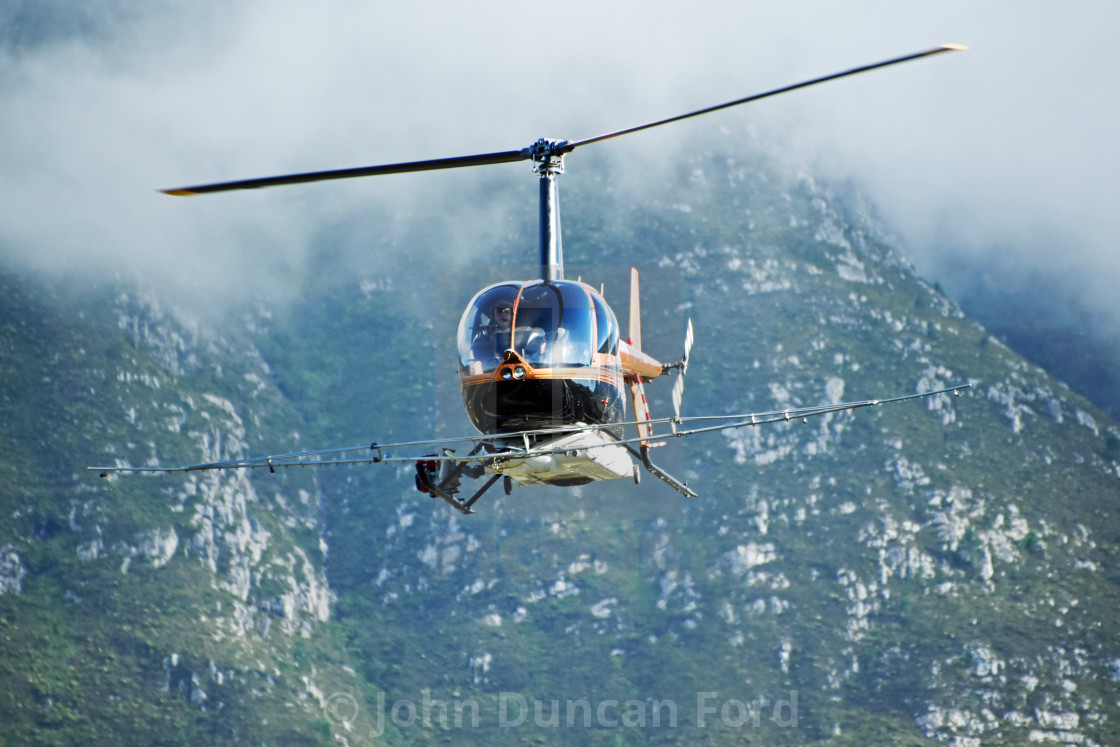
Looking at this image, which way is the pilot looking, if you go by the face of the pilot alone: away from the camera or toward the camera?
toward the camera

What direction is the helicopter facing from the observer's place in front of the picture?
facing the viewer
